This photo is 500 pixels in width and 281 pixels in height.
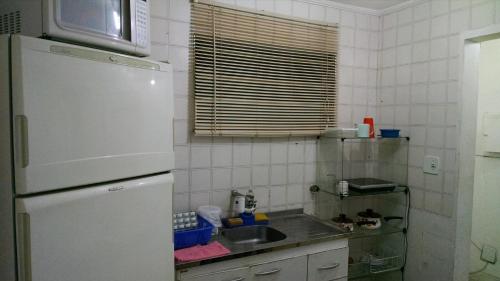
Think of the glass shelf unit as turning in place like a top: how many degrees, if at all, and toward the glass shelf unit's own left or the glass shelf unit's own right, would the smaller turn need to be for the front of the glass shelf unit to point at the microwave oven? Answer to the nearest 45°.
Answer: approximately 45° to the glass shelf unit's own right

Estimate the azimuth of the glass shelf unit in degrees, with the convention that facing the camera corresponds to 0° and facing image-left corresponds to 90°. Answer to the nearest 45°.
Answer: approximately 0°

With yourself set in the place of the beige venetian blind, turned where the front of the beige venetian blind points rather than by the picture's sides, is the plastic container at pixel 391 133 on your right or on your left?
on your left

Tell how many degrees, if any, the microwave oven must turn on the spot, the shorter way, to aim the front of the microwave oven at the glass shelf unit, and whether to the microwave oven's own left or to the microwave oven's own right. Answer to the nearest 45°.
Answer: approximately 45° to the microwave oven's own left

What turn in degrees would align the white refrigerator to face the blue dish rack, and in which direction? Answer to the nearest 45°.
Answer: approximately 90° to its left
